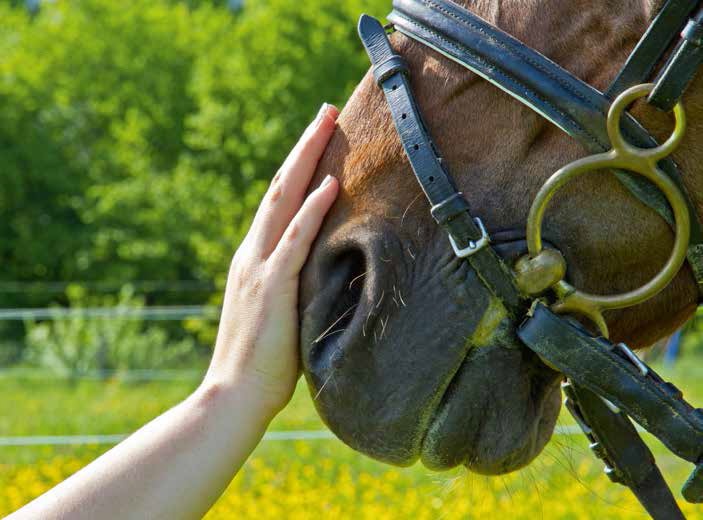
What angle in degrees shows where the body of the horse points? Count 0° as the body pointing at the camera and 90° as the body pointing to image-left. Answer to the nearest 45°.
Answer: approximately 90°
